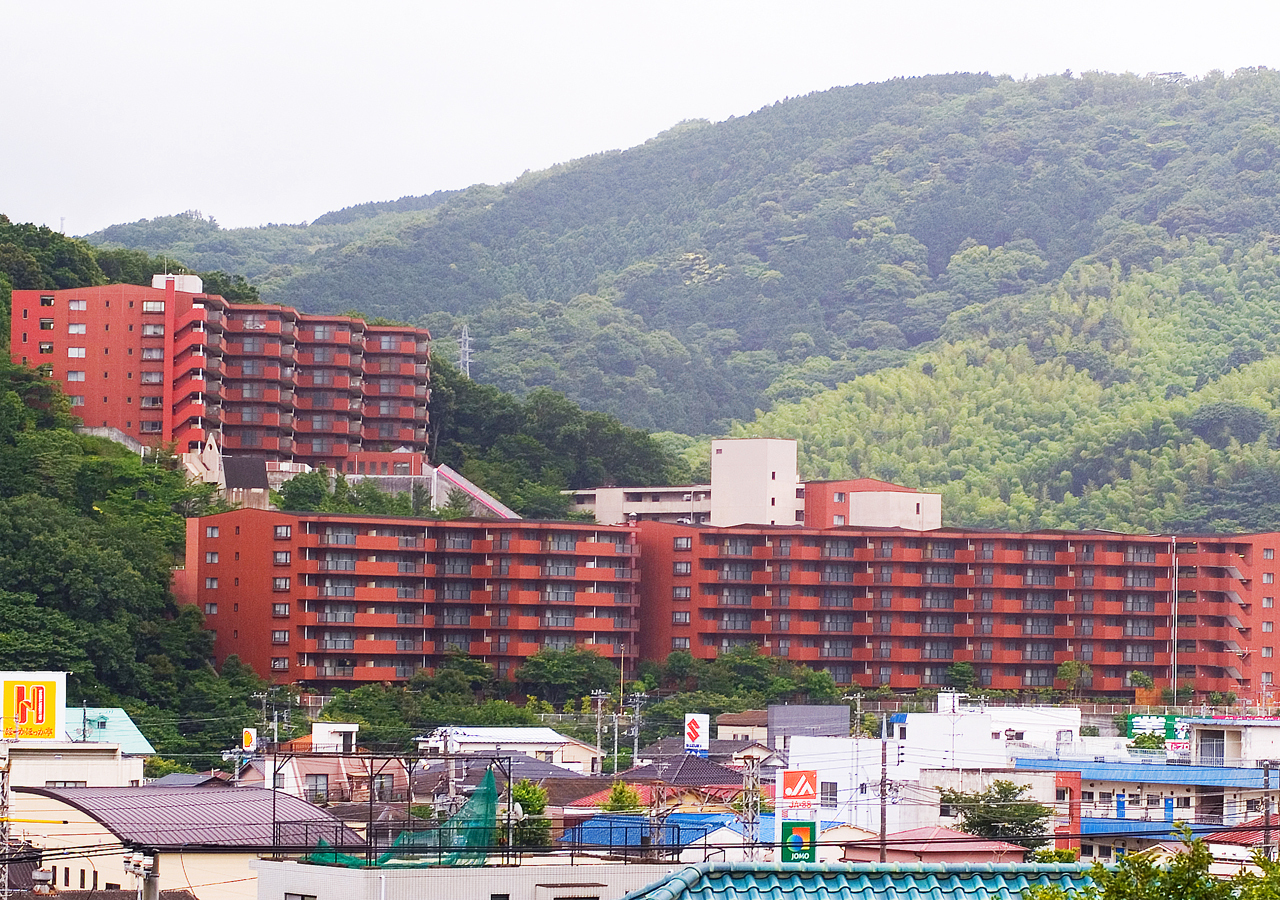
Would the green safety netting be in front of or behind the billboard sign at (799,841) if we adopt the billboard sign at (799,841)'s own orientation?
in front

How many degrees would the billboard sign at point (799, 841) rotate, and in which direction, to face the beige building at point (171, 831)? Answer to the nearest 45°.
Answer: approximately 90° to its right

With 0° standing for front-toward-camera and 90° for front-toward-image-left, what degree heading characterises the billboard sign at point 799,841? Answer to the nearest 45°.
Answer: approximately 0°
